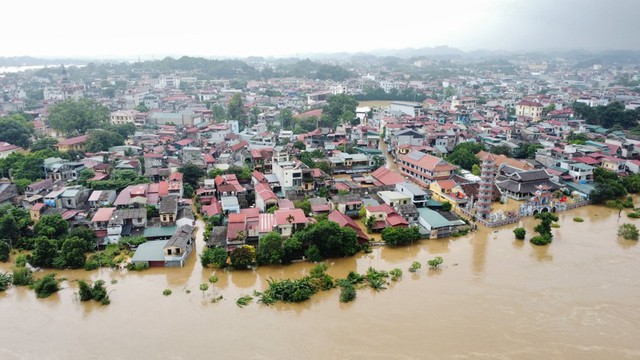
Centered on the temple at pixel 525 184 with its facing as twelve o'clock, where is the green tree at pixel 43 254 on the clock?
The green tree is roughly at 3 o'clock from the temple.

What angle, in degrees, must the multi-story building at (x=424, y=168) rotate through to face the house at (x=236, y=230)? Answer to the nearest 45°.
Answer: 0° — it already faces it

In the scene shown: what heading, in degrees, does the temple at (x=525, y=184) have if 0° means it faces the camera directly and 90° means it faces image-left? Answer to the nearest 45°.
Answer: approximately 315°

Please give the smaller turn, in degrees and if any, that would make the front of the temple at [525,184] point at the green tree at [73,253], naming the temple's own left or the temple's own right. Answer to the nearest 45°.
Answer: approximately 90° to the temple's own right

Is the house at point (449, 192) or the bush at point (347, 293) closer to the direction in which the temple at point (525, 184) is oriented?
the bush

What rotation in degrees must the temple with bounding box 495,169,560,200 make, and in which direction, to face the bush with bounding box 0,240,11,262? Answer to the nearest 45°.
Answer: approximately 90° to its right

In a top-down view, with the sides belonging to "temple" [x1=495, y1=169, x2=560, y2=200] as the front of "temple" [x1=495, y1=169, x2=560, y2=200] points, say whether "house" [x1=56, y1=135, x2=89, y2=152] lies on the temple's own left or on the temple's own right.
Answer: on the temple's own right

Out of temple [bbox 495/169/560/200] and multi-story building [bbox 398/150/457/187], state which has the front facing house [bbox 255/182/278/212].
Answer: the multi-story building

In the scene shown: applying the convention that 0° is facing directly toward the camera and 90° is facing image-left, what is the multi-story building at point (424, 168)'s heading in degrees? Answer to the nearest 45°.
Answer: approximately 45°

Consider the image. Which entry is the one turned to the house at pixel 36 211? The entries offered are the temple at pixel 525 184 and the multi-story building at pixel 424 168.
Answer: the multi-story building

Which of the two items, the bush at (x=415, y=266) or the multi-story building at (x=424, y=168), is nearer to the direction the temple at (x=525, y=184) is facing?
the bush
